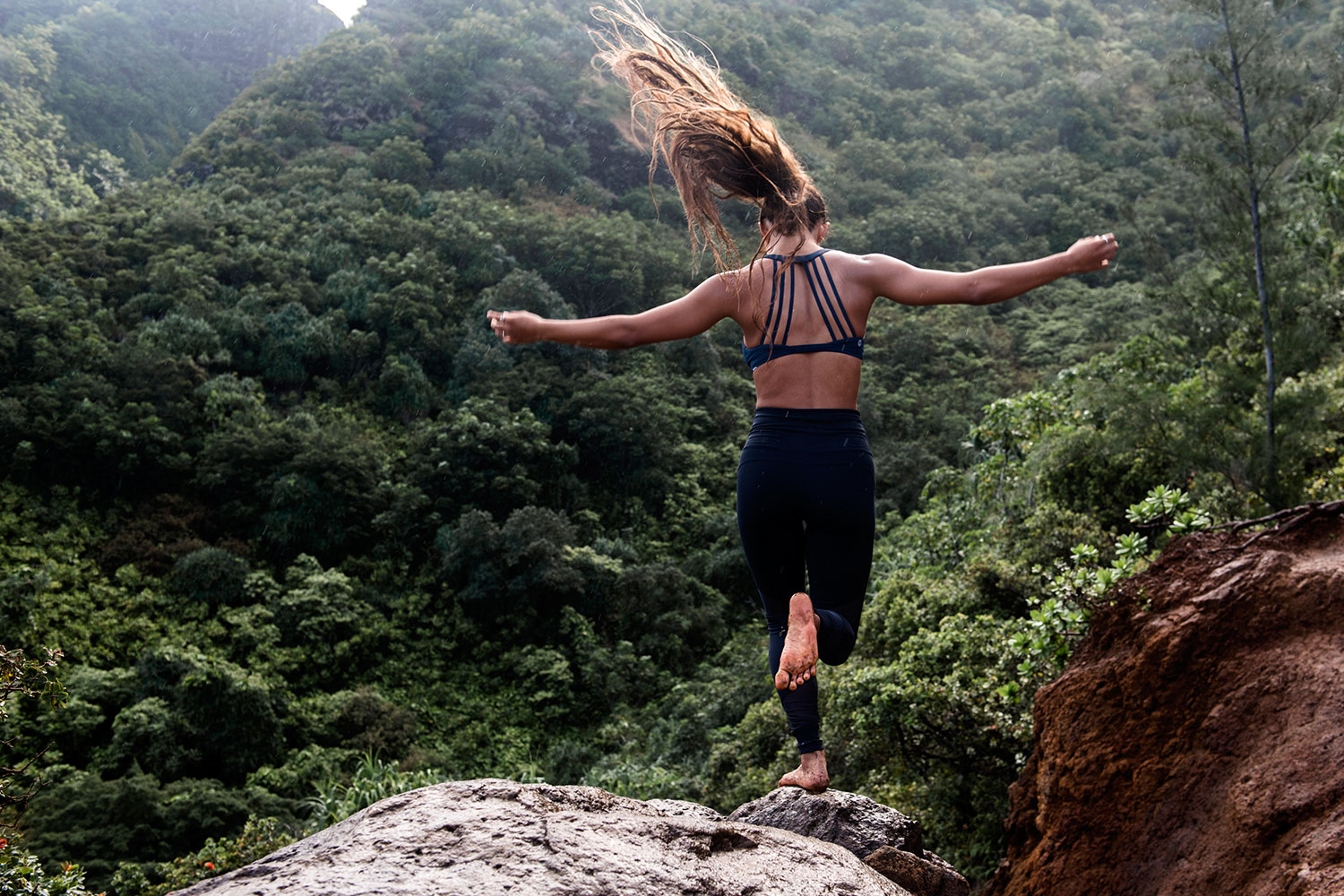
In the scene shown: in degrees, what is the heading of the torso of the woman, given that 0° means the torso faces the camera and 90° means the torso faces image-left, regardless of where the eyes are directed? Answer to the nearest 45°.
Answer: approximately 180°

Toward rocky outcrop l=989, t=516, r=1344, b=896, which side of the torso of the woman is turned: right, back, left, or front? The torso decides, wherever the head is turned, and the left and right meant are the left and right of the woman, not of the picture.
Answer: right

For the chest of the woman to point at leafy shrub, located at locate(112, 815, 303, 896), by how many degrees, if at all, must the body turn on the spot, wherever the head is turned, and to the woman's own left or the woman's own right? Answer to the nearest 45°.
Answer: approximately 45° to the woman's own left

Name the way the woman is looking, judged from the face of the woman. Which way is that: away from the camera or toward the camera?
away from the camera

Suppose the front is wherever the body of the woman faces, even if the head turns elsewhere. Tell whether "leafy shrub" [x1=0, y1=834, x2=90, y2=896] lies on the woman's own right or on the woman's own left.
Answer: on the woman's own left

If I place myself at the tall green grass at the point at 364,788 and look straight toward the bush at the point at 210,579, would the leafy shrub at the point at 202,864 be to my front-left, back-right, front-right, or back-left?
back-left
